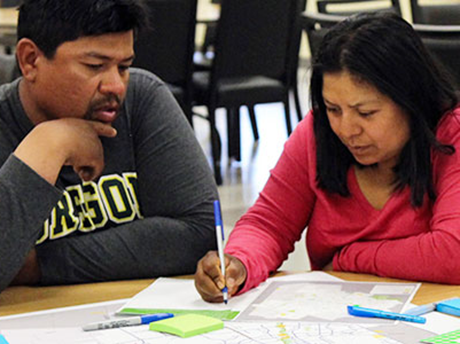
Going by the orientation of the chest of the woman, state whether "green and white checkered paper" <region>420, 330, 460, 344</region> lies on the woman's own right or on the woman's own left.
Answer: on the woman's own left

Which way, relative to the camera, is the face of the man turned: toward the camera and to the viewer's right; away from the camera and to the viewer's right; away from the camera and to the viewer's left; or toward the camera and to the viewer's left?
toward the camera and to the viewer's right

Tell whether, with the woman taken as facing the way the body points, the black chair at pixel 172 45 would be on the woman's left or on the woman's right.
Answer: on the woman's right

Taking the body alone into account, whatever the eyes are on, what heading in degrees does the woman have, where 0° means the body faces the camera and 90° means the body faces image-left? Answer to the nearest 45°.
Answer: approximately 45°
